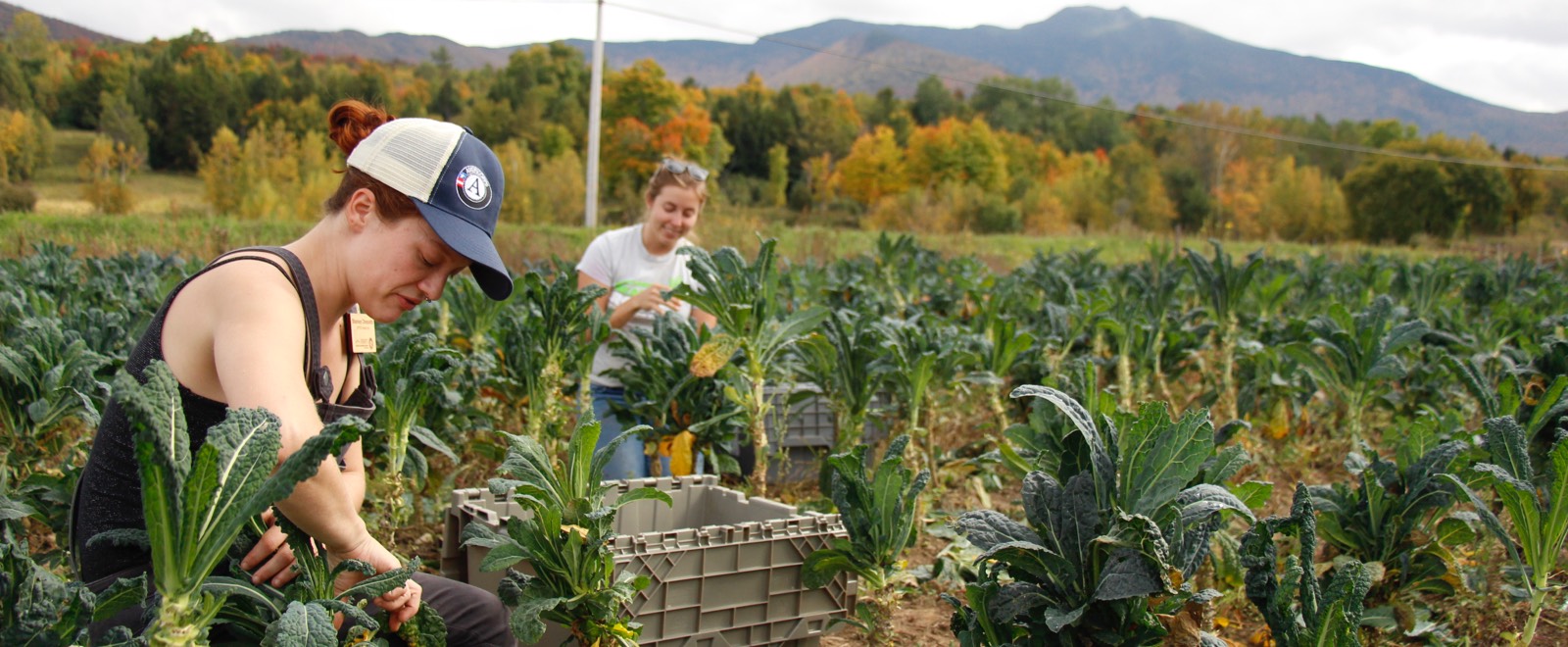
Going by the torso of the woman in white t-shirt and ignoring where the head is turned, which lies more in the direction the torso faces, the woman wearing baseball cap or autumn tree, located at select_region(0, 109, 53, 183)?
the woman wearing baseball cap

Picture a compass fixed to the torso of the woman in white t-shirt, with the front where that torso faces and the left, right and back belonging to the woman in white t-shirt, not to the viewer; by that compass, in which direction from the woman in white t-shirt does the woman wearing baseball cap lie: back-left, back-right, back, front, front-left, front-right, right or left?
front-right

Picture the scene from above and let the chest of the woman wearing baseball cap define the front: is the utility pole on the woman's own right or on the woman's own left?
on the woman's own left

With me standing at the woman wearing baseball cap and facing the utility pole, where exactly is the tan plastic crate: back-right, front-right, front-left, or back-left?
front-right

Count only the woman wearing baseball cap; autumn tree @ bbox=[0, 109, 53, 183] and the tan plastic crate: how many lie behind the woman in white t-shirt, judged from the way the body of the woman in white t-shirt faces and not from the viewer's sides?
1

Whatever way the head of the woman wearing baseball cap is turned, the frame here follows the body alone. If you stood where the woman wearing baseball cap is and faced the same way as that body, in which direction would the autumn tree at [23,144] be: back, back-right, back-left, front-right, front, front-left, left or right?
back-left

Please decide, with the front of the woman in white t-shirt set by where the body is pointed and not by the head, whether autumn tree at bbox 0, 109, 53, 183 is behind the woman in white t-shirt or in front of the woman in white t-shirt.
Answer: behind

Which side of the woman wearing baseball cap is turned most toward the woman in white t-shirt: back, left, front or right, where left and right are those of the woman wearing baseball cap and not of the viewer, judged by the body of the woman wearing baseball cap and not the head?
left

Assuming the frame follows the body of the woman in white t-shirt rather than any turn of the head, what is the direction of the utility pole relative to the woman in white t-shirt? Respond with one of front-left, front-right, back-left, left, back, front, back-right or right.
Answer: back-left

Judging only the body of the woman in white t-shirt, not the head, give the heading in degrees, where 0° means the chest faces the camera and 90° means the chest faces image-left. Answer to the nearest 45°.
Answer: approximately 315°

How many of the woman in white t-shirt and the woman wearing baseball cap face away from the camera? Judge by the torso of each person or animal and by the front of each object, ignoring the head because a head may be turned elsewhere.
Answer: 0

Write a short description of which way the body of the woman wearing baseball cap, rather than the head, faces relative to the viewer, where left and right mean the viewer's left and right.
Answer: facing the viewer and to the right of the viewer
